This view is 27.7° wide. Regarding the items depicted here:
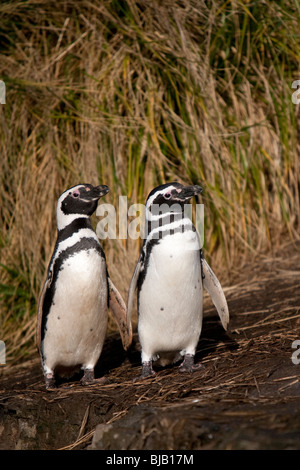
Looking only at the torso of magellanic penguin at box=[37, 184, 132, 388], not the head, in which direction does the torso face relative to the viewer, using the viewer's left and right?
facing the viewer and to the right of the viewer

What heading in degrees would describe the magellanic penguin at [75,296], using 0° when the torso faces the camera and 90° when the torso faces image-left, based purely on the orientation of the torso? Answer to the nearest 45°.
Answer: approximately 315°
